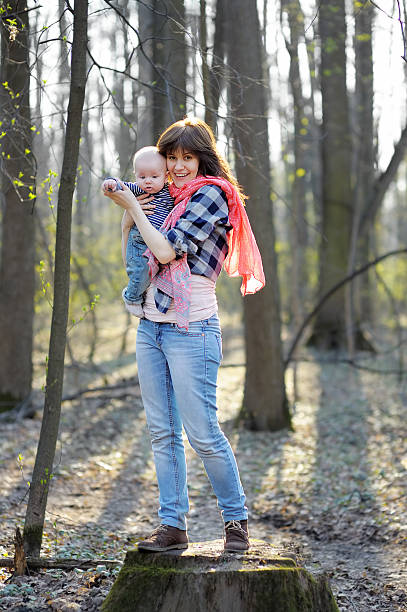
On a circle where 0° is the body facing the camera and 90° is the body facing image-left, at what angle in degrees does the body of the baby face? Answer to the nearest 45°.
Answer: approximately 45°

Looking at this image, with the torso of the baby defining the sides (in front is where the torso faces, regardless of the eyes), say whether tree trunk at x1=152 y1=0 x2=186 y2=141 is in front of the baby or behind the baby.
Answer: behind

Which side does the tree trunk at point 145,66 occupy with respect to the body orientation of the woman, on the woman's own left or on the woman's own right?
on the woman's own right

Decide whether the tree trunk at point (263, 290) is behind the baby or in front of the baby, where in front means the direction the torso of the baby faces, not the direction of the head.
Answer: behind

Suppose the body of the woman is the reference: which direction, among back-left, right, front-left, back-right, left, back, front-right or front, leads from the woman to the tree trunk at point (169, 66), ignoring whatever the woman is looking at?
back-right

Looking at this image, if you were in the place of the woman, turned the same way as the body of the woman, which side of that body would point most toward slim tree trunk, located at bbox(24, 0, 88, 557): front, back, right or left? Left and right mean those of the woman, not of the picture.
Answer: right
